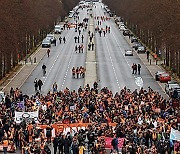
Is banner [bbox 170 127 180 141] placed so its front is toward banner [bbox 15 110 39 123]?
no

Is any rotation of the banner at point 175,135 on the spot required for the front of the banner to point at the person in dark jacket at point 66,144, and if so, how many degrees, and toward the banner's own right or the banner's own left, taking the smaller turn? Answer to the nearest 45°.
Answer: approximately 90° to the banner's own right

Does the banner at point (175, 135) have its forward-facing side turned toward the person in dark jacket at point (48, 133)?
no

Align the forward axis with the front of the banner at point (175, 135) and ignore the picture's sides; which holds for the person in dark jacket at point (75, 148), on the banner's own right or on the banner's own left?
on the banner's own right

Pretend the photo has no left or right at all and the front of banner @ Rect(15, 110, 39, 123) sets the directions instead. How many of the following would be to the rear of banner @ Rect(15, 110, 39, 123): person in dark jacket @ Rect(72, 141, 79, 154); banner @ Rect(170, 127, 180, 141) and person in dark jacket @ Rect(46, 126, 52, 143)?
0

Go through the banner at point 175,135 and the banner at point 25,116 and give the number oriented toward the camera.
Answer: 2

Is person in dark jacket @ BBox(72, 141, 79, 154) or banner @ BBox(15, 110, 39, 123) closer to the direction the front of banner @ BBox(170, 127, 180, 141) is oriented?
the person in dark jacket

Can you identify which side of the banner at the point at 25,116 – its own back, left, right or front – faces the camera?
front

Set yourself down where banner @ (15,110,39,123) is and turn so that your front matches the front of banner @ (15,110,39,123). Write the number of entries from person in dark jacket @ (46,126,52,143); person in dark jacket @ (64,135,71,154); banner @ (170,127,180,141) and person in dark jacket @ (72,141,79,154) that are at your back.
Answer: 0

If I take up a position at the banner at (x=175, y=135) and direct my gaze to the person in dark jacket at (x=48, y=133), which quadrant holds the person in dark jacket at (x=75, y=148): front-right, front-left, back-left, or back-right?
front-left

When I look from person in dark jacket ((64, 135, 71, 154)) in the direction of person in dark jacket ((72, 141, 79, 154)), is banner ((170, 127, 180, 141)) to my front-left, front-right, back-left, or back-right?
front-left

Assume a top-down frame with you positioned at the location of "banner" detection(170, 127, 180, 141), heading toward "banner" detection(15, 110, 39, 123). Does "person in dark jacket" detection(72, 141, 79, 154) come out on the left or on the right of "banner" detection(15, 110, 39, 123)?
left

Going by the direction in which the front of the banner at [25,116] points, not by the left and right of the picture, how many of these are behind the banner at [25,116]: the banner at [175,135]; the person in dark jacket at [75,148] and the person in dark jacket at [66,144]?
0

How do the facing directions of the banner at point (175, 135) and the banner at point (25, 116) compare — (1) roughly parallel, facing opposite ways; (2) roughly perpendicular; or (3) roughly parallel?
roughly parallel
